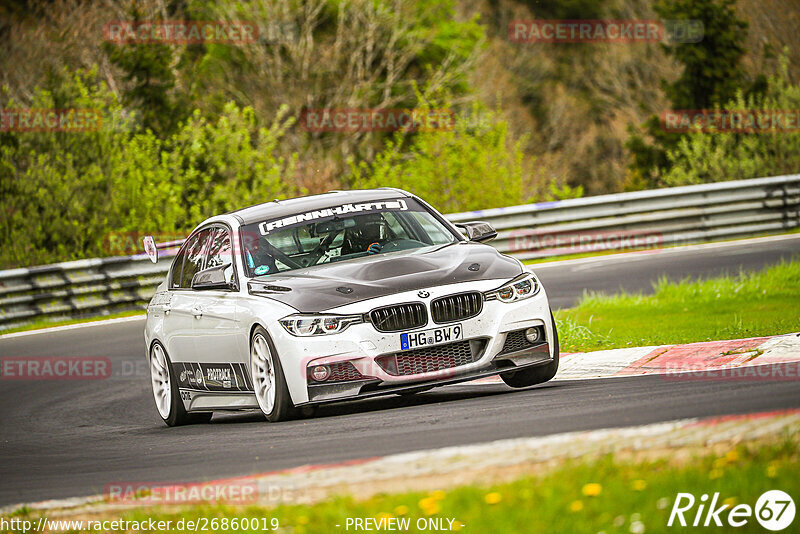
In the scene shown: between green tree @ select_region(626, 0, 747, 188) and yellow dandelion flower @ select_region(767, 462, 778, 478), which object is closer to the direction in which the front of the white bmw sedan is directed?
the yellow dandelion flower

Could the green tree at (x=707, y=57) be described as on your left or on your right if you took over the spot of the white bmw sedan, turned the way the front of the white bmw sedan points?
on your left

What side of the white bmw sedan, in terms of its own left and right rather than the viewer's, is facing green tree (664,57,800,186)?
left

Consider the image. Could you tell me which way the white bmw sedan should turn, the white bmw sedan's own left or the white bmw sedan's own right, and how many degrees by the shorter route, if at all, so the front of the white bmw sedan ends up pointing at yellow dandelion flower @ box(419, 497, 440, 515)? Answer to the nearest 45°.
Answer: approximately 45° to the white bmw sedan's own right

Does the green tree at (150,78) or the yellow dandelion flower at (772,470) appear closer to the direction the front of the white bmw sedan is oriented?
the yellow dandelion flower

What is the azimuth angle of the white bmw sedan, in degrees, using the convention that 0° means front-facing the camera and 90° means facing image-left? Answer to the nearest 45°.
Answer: approximately 315°

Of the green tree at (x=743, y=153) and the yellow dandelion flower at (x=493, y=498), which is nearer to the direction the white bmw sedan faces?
the yellow dandelion flower

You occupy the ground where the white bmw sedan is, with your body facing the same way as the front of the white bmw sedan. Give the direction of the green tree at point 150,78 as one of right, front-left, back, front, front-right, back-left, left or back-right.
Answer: back-left

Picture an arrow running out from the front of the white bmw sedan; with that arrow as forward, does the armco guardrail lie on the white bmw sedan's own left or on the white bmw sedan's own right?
on the white bmw sedan's own left

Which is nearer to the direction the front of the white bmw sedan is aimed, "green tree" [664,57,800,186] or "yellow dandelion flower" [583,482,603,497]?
the yellow dandelion flower

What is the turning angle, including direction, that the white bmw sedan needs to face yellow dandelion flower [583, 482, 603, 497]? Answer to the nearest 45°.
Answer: approximately 45° to its right
